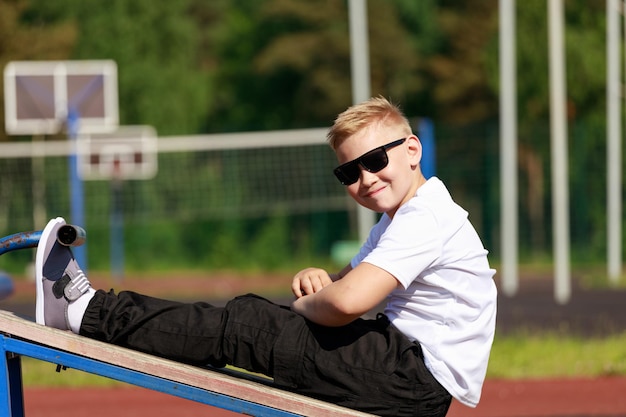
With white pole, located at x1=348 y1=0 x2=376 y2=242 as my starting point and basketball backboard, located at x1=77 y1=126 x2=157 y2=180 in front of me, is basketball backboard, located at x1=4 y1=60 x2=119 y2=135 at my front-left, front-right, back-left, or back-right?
front-left

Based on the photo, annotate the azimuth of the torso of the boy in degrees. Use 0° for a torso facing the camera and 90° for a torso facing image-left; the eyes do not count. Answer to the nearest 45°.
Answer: approximately 90°

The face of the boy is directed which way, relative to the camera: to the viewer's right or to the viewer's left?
to the viewer's left

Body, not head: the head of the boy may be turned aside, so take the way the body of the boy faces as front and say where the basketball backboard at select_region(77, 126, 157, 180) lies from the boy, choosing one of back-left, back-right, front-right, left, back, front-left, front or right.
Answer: right

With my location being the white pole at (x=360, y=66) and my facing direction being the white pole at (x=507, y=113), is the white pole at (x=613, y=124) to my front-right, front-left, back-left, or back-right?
front-left

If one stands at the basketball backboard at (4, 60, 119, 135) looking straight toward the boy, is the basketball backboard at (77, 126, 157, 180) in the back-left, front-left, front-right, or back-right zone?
back-left

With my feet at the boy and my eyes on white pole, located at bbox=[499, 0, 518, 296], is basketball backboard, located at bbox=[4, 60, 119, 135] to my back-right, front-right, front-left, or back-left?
front-left

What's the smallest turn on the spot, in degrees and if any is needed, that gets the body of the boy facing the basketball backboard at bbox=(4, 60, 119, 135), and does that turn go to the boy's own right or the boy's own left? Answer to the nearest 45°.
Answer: approximately 90° to the boy's own right

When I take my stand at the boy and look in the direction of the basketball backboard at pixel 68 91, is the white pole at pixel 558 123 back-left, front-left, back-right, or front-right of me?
front-right

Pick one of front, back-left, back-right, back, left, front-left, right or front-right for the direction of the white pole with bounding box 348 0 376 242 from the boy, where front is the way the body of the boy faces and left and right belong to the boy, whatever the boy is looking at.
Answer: right
